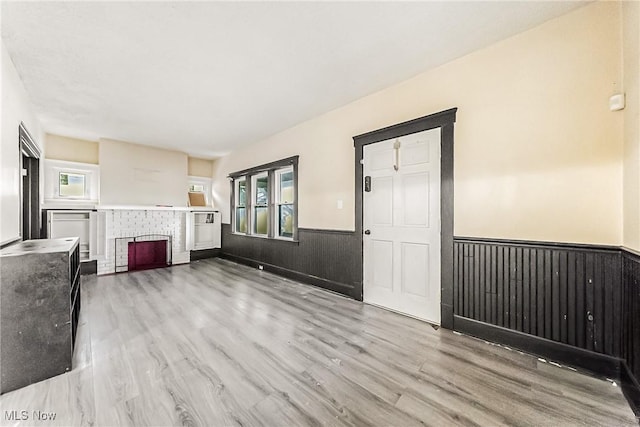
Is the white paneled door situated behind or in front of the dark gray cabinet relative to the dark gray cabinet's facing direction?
in front

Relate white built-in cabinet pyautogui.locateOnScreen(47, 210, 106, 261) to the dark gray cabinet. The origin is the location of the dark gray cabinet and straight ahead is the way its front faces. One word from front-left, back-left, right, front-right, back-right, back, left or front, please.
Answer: left

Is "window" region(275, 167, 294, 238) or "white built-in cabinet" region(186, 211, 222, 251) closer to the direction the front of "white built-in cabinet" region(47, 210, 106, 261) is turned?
the window

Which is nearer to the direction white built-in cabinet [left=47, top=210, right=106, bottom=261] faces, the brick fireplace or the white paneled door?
the white paneled door

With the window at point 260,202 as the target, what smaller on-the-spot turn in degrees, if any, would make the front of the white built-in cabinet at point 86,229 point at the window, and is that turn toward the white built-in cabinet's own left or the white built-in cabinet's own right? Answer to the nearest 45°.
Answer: approximately 45° to the white built-in cabinet's own left

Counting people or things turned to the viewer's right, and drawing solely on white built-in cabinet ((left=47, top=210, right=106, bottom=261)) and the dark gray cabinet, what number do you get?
1

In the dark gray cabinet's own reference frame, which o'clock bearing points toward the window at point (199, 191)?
The window is roughly at 10 o'clock from the dark gray cabinet.

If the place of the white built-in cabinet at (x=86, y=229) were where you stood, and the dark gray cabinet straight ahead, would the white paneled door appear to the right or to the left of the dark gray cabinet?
left

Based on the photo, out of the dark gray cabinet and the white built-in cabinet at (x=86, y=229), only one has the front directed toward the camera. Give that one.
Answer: the white built-in cabinet

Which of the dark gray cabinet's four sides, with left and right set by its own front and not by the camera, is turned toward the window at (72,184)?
left

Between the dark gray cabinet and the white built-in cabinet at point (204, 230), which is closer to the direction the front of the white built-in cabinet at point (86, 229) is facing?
the dark gray cabinet

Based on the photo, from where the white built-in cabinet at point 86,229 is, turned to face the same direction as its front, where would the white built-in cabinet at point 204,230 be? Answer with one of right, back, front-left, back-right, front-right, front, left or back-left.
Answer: left

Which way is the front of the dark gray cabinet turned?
to the viewer's right

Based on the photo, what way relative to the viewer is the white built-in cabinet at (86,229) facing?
toward the camera

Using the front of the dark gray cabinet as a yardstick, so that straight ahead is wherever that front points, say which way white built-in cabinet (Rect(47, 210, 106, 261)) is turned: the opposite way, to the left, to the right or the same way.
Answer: to the right
